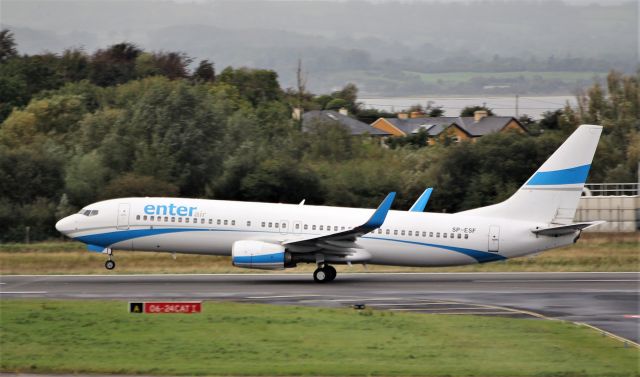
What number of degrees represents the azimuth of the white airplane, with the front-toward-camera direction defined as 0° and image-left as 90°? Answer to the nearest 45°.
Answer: approximately 90°

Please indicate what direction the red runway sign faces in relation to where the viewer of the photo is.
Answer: facing the viewer

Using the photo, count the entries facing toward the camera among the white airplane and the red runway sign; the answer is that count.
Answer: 1

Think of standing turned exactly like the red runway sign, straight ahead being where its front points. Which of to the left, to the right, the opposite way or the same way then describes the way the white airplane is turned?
to the right

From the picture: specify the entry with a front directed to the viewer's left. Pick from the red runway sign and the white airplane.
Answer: the white airplane

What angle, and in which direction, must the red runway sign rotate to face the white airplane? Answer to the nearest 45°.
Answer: approximately 135° to its left

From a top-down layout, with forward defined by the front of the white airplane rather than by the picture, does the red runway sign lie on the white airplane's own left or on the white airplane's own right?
on the white airplane's own left
